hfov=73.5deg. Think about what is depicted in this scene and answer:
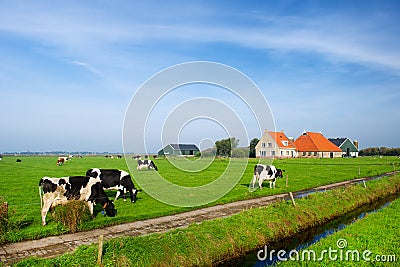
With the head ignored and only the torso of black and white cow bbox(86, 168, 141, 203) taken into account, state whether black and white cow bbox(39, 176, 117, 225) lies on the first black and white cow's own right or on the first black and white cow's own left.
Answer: on the first black and white cow's own right

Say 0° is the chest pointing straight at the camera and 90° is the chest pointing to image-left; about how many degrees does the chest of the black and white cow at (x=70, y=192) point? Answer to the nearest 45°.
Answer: approximately 270°

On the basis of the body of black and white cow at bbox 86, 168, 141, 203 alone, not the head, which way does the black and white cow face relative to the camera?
to the viewer's right

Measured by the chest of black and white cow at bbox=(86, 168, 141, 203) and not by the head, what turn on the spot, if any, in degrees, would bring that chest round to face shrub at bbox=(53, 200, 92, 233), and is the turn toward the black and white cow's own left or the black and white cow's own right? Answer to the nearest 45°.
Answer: approximately 90° to the black and white cow's own right

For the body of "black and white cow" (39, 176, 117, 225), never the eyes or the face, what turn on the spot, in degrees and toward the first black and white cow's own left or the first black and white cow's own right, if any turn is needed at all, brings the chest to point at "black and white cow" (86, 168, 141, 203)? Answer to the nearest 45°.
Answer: approximately 45° to the first black and white cow's own left

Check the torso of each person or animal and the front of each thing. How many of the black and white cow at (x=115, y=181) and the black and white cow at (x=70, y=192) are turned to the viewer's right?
2

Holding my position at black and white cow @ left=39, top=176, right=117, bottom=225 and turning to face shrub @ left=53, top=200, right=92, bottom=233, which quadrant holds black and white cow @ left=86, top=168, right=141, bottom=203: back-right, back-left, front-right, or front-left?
back-left
